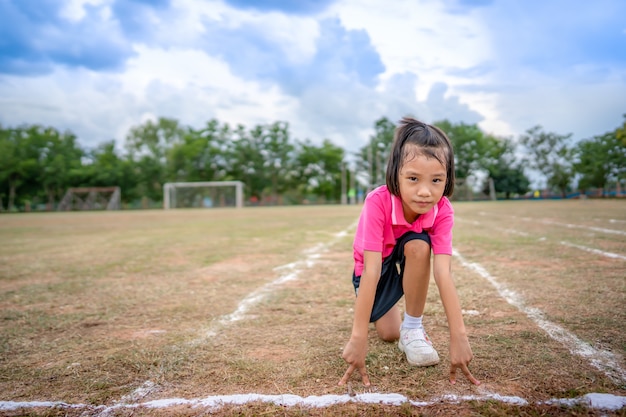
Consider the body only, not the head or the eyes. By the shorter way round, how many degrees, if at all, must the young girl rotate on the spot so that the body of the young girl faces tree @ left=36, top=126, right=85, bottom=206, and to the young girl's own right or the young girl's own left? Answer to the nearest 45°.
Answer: approximately 135° to the young girl's own right

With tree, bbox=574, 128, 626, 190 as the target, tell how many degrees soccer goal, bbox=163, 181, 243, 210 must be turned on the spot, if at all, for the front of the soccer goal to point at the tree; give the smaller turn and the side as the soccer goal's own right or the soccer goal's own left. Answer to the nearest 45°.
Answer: approximately 90° to the soccer goal's own left

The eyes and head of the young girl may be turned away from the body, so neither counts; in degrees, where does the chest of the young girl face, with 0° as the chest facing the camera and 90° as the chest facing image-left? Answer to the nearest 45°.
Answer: approximately 0°

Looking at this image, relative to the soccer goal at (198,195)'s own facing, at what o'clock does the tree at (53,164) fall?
The tree is roughly at 4 o'clock from the soccer goal.

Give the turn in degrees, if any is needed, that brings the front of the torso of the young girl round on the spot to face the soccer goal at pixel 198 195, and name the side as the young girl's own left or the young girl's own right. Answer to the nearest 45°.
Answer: approximately 135° to the young girl's own right

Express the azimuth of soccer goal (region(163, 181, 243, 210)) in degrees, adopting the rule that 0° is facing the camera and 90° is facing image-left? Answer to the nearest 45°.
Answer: approximately 0°

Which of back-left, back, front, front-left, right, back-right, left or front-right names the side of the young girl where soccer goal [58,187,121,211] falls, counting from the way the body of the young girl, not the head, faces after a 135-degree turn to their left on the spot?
left

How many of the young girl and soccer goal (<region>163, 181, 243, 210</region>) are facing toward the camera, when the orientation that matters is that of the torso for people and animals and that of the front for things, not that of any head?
2

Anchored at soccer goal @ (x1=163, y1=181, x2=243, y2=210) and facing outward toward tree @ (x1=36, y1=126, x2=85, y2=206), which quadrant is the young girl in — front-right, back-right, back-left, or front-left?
back-left

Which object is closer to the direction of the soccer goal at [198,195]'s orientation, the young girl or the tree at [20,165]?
the young girl

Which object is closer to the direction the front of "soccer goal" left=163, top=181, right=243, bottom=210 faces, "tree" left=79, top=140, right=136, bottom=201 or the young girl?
the young girl
